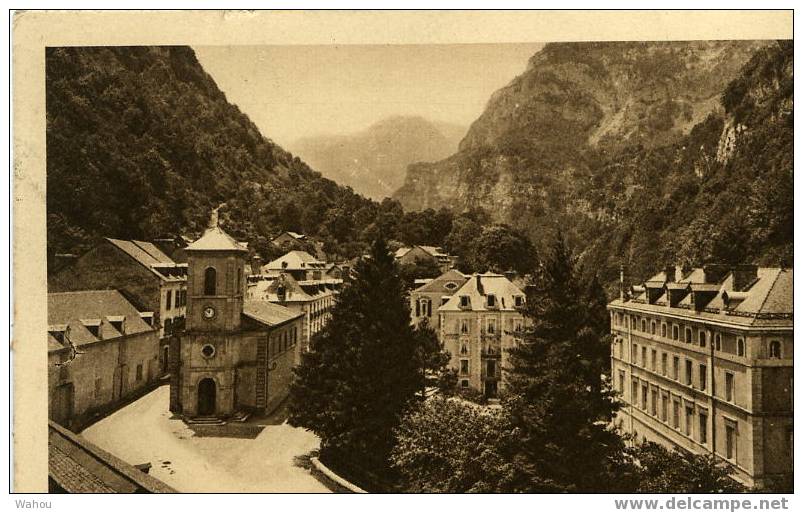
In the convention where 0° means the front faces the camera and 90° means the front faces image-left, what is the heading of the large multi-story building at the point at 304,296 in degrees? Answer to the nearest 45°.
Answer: approximately 315°
